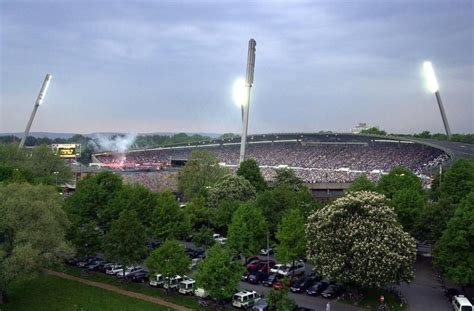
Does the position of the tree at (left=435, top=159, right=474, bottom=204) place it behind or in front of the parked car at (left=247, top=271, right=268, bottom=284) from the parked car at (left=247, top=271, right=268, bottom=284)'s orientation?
behind

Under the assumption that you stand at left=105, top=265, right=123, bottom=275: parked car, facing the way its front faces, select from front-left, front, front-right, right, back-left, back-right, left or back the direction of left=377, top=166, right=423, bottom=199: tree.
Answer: back-left

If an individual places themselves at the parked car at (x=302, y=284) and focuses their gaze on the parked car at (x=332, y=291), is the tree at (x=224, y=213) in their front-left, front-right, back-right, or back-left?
back-left

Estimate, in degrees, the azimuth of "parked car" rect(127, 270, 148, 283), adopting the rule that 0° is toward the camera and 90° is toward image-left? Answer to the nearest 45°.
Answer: approximately 45°

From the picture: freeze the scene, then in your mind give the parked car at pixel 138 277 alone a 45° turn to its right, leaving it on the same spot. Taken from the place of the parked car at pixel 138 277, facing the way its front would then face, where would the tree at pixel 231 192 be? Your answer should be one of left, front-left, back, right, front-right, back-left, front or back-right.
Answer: back-right

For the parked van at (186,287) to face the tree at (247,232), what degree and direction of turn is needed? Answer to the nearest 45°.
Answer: approximately 180°
